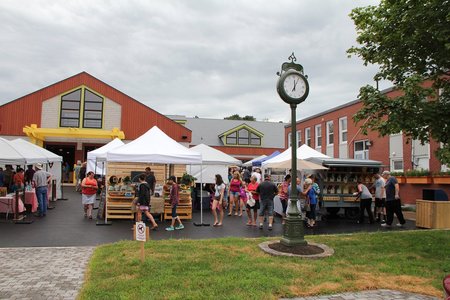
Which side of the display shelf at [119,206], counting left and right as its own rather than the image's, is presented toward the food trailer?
left

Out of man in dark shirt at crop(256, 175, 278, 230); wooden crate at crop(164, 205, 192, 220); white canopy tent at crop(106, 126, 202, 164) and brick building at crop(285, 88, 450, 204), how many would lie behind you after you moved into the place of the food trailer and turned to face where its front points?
1

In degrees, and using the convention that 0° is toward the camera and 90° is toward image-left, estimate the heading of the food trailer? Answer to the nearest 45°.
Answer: approximately 0°

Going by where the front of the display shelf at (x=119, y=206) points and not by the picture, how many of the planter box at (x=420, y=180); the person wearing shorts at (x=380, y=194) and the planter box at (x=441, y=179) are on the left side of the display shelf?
3

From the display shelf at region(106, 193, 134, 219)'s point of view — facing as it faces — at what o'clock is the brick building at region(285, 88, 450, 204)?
The brick building is roughly at 8 o'clock from the display shelf.

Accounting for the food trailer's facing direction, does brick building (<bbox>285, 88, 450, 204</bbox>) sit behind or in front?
behind

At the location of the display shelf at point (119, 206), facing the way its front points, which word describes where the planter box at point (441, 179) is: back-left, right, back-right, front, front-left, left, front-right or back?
left

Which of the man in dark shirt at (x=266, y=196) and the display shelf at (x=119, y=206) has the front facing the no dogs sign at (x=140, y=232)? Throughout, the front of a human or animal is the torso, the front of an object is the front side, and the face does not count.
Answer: the display shelf

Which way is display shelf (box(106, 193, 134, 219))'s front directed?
toward the camera

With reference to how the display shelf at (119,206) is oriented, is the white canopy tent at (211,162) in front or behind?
behind

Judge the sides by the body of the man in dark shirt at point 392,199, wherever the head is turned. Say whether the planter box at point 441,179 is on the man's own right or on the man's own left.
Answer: on the man's own right

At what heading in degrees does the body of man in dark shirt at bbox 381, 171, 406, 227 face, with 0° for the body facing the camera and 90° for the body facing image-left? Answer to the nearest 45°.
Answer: approximately 90°

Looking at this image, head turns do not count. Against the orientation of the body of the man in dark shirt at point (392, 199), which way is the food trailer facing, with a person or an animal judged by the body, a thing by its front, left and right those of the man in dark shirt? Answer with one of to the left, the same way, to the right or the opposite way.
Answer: to the left
